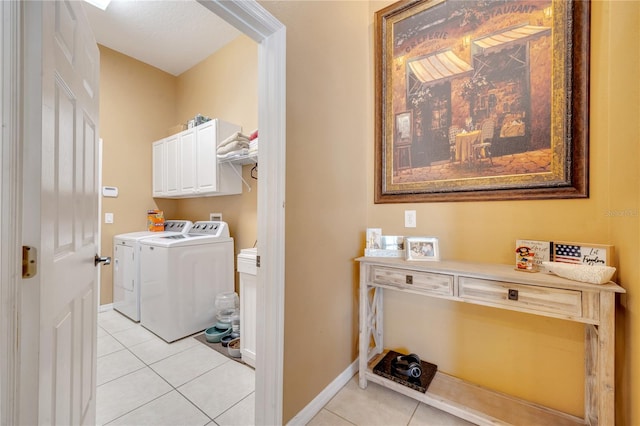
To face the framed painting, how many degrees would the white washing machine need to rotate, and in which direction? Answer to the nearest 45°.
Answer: approximately 90° to its left

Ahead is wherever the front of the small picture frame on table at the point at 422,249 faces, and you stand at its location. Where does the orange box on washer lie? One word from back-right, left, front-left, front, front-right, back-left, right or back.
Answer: right

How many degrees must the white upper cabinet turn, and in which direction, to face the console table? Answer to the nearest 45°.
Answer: approximately 90° to its left

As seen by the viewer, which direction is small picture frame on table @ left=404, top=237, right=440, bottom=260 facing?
toward the camera

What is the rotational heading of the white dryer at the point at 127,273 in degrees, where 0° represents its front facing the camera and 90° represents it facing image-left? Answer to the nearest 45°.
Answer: approximately 45°

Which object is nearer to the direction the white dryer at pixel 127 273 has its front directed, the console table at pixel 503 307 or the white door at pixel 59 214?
the white door

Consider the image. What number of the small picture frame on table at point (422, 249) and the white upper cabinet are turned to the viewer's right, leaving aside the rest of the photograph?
0

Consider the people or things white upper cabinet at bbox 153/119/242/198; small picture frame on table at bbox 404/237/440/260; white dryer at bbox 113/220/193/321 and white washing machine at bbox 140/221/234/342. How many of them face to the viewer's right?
0

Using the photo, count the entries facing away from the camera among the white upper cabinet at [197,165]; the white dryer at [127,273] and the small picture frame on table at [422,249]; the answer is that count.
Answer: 0

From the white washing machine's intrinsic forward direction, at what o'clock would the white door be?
The white door is roughly at 11 o'clock from the white washing machine.
